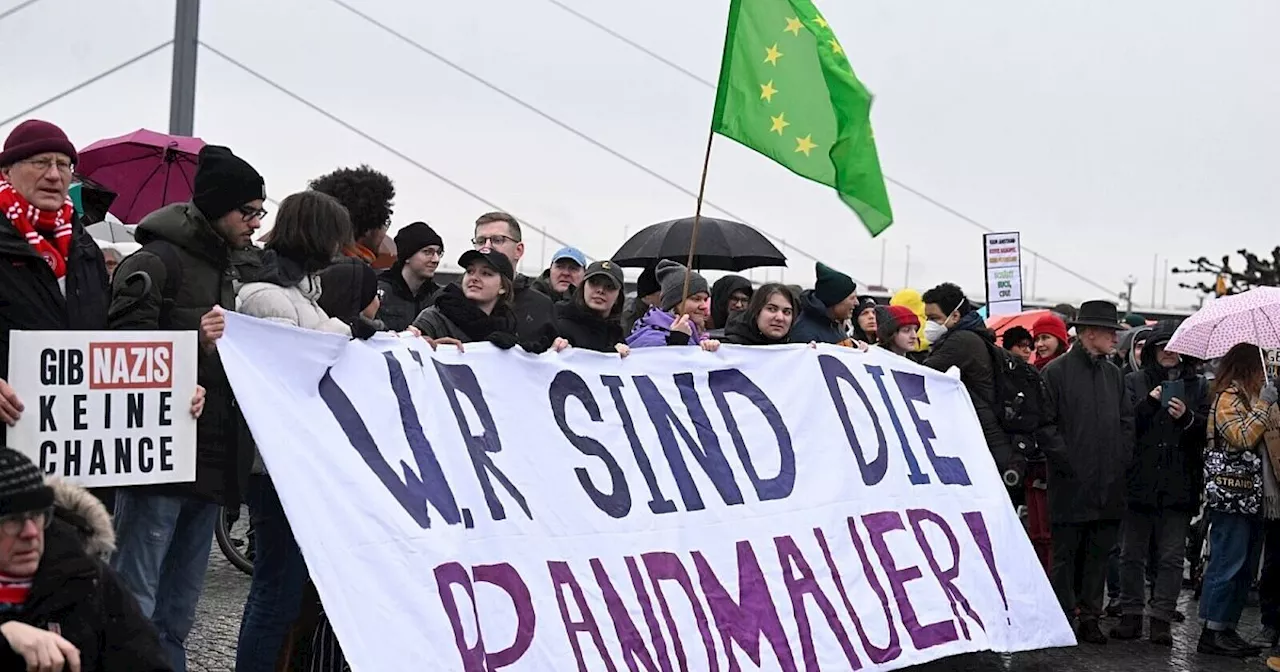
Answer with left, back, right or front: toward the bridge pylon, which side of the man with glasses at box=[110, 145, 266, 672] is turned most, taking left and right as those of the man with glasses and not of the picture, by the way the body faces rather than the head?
left

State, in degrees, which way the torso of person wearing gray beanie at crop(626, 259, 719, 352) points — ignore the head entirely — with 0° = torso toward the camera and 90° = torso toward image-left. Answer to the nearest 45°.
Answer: approximately 315°

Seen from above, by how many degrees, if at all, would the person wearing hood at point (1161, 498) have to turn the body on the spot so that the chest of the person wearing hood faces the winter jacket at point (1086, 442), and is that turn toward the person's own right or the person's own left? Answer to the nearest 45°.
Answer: approximately 45° to the person's own right

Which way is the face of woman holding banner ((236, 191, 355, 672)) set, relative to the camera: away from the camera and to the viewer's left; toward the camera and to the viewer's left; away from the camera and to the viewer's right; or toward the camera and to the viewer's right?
away from the camera and to the viewer's right

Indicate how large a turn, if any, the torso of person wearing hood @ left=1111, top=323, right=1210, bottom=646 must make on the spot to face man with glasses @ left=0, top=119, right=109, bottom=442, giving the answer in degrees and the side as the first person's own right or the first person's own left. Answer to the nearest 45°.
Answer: approximately 45° to the first person's own right

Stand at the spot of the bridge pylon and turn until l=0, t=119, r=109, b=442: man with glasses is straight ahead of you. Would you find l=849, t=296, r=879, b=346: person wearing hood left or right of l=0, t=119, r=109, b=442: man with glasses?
left

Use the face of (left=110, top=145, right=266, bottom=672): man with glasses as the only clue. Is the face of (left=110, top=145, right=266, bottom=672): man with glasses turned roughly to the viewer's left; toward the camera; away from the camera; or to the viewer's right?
to the viewer's right

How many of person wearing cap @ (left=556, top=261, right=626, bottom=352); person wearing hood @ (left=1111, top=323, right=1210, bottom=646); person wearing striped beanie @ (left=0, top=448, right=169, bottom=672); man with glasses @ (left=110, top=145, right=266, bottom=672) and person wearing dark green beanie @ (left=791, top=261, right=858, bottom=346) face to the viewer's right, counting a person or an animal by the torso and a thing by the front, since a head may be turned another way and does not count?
2

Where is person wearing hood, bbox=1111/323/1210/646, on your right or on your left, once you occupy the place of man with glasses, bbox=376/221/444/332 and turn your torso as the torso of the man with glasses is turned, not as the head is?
on your left
